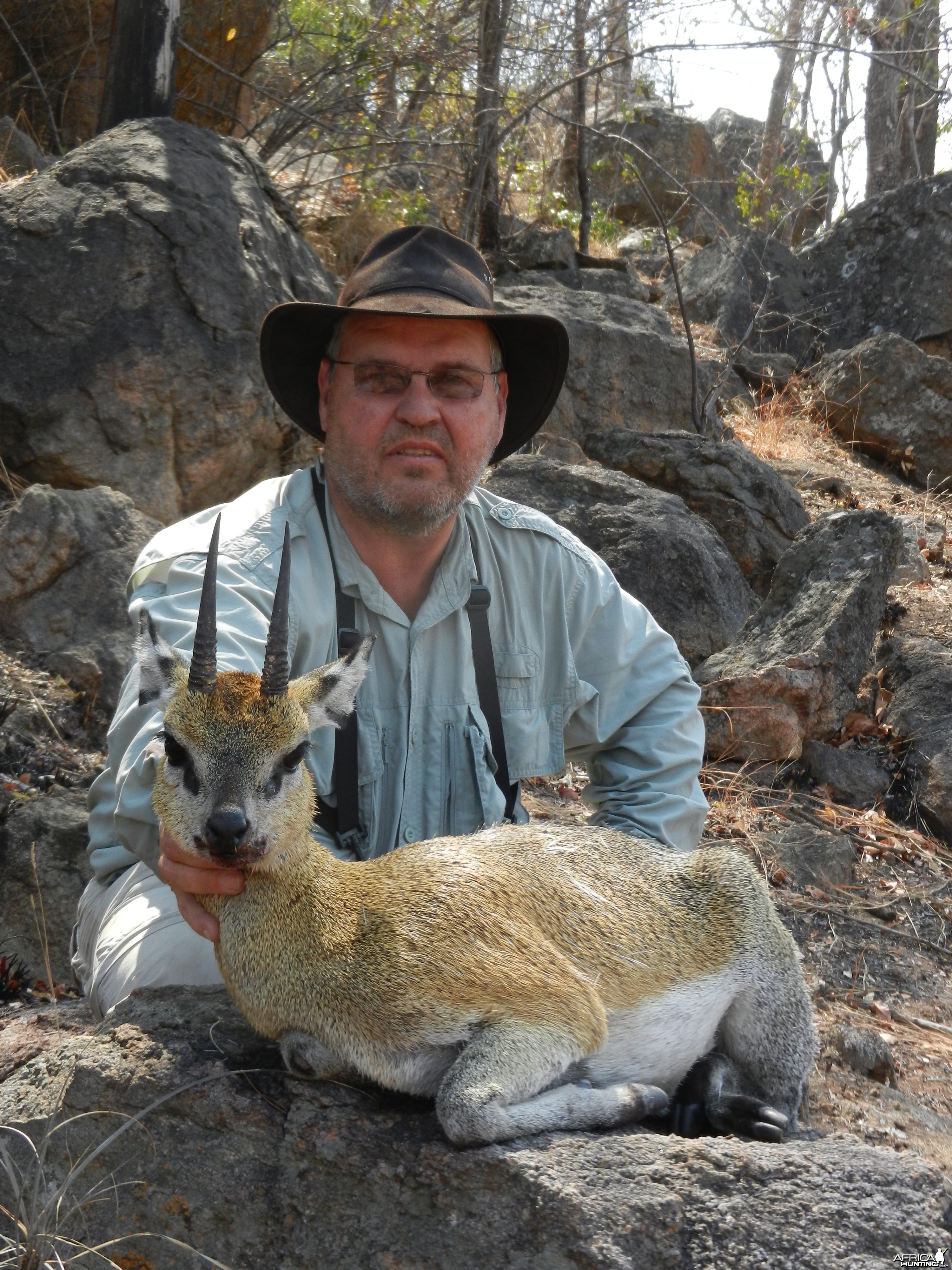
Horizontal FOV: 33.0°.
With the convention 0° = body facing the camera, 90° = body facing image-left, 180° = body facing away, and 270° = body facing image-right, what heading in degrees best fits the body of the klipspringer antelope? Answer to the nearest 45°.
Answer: approximately 90°

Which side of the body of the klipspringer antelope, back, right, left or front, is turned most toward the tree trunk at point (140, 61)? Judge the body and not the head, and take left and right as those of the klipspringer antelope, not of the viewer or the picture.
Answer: right

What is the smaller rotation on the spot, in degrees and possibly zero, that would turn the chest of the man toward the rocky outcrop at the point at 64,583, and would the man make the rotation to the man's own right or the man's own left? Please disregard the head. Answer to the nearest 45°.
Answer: approximately 135° to the man's own right

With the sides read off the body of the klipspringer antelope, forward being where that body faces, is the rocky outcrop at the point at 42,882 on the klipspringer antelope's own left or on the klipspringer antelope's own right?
on the klipspringer antelope's own right

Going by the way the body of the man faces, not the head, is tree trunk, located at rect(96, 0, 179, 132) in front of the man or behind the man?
behind

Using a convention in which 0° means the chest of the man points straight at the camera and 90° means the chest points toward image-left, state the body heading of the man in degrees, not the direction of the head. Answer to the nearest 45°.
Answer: approximately 0°

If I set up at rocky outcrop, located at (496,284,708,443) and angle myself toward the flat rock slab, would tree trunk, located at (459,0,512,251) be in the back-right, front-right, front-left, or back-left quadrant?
back-right

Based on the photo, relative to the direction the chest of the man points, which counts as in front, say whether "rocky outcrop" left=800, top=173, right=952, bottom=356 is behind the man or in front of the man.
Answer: behind

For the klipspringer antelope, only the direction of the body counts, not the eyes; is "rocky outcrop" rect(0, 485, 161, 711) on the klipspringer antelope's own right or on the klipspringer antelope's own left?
on the klipspringer antelope's own right

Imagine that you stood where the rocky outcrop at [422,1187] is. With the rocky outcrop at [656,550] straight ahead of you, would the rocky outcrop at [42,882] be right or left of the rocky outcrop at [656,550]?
left

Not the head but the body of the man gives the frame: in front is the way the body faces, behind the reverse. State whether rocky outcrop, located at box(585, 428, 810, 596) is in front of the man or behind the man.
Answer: behind
